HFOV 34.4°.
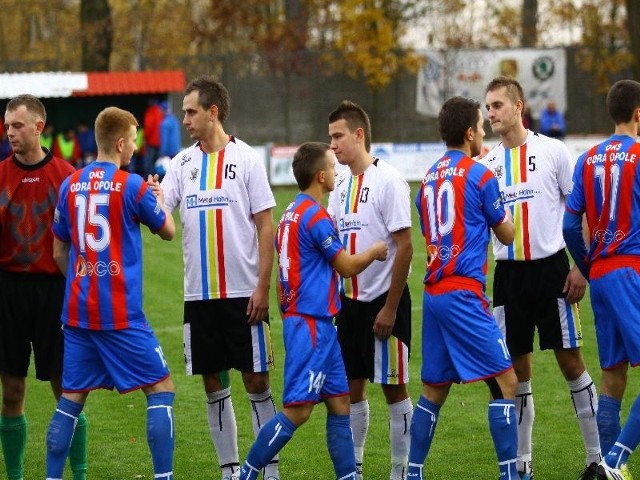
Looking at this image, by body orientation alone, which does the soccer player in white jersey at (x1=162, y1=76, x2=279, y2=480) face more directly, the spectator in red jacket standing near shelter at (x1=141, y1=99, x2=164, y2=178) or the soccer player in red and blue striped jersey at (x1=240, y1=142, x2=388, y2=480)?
the soccer player in red and blue striped jersey

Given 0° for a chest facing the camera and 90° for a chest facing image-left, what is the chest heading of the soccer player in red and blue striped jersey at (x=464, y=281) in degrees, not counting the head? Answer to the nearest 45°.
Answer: approximately 225°

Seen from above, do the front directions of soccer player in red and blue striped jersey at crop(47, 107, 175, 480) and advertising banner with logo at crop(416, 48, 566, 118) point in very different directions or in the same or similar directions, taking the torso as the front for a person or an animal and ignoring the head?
very different directions

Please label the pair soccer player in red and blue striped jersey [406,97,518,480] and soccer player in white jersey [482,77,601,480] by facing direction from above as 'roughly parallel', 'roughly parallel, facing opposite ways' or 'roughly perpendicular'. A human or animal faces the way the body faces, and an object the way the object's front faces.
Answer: roughly parallel, facing opposite ways

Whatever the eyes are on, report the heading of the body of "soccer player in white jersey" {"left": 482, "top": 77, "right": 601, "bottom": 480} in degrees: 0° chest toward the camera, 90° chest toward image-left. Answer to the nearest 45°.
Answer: approximately 45°

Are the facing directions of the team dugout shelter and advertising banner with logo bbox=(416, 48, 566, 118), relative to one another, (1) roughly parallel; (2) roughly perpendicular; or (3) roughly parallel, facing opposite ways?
roughly parallel

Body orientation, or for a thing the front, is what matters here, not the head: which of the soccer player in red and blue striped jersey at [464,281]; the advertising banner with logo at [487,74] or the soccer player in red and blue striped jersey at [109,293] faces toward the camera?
the advertising banner with logo

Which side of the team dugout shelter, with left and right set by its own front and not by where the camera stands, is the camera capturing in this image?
front

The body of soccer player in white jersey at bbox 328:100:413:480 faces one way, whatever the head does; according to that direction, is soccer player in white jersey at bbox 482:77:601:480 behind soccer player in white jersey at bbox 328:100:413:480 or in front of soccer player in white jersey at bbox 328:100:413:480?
behind

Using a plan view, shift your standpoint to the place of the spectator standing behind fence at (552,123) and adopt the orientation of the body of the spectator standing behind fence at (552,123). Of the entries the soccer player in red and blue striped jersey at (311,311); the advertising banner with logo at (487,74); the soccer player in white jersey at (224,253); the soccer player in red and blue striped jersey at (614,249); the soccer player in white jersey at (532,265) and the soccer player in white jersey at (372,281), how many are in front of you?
5

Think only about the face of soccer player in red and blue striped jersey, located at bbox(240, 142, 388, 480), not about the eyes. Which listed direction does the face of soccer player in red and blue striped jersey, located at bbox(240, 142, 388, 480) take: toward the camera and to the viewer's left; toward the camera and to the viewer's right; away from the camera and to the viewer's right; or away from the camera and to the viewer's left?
away from the camera and to the viewer's right

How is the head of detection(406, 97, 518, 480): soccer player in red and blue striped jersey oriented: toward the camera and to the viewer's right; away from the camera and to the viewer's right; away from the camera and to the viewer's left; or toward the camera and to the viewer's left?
away from the camera and to the viewer's right

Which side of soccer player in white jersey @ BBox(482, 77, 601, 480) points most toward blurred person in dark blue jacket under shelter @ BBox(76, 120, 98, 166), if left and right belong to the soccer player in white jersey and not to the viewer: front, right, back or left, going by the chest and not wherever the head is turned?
right

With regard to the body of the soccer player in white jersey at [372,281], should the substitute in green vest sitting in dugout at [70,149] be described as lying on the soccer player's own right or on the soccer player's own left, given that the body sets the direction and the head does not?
on the soccer player's own right

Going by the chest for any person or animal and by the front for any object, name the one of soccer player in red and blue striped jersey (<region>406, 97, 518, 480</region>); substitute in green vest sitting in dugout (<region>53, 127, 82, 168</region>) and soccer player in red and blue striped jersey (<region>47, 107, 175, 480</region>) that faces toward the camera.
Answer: the substitute in green vest sitting in dugout

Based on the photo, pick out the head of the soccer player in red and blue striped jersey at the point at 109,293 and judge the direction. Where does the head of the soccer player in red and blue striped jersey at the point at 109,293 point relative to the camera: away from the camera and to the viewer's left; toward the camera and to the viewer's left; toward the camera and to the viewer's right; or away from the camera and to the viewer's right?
away from the camera and to the viewer's right

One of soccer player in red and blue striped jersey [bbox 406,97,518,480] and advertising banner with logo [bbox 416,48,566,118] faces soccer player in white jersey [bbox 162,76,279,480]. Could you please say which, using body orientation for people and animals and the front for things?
the advertising banner with logo

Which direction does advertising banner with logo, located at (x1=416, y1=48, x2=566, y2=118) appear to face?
toward the camera
